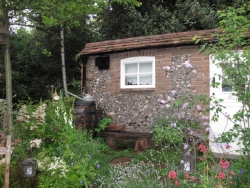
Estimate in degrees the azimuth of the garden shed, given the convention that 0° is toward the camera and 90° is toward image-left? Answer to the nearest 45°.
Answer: approximately 0°

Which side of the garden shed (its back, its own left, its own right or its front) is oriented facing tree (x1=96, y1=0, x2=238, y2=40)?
back

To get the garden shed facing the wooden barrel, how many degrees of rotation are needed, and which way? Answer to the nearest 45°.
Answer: approximately 90° to its right
